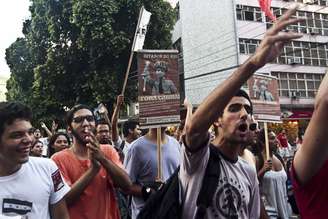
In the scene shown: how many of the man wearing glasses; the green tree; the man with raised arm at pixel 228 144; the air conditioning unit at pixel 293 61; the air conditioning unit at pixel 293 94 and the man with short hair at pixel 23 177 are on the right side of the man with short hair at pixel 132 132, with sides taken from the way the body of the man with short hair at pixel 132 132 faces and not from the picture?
3

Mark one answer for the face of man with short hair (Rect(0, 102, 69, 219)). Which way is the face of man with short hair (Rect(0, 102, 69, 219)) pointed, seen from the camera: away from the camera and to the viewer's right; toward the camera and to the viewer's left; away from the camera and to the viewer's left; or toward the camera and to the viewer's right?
toward the camera and to the viewer's right

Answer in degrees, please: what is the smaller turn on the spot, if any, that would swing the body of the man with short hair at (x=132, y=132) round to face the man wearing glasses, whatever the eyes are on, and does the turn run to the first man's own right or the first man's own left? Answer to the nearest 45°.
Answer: approximately 90° to the first man's own right

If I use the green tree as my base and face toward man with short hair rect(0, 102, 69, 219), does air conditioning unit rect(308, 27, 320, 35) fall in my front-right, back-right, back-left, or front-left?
back-left

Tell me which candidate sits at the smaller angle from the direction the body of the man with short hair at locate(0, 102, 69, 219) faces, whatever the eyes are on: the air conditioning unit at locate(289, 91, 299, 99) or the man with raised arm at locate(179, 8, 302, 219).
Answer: the man with raised arm
